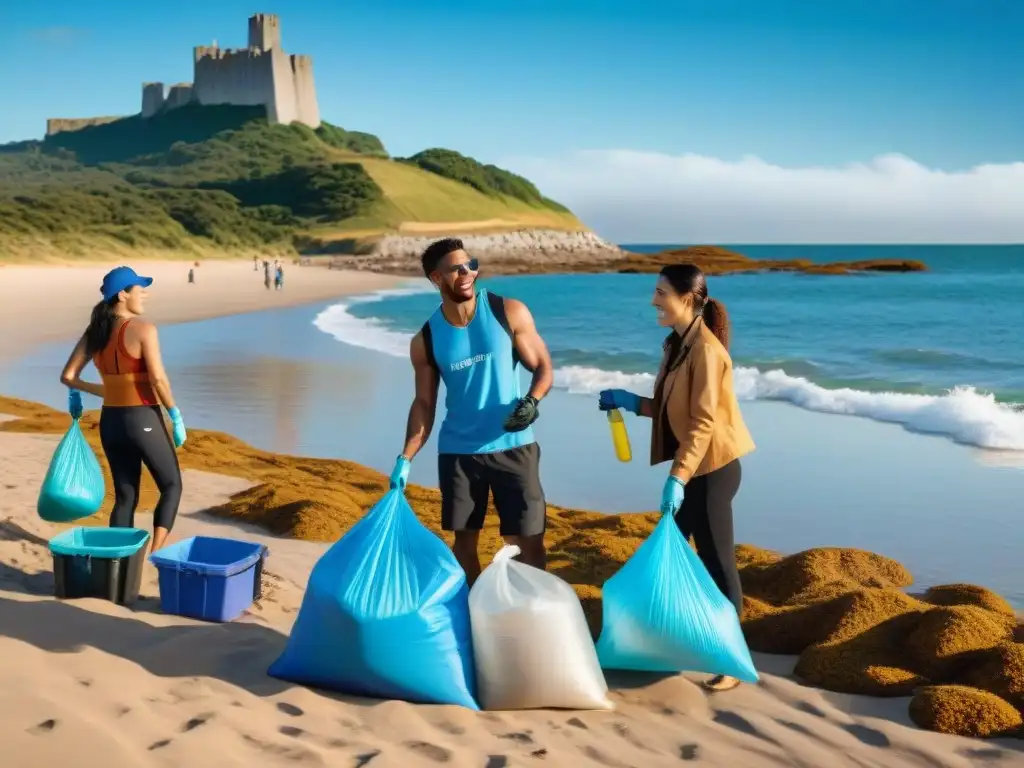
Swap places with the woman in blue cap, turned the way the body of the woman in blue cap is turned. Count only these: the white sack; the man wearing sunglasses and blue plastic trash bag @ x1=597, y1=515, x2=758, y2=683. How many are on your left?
0

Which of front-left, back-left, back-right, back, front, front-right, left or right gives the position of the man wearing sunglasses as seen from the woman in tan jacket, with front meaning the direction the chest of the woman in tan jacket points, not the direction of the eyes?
front

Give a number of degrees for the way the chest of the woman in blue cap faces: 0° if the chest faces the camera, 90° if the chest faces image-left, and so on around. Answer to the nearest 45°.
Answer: approximately 225°

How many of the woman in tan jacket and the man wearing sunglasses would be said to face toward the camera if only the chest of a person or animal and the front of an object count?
1

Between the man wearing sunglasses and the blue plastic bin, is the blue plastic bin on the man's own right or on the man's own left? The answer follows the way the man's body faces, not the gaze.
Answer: on the man's own right

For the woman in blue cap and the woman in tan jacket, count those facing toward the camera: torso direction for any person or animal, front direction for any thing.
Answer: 0

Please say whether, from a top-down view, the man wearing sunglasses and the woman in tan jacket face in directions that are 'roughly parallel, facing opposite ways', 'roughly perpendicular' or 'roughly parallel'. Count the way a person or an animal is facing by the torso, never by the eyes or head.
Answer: roughly perpendicular

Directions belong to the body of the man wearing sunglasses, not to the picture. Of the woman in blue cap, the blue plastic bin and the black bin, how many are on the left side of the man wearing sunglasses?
0

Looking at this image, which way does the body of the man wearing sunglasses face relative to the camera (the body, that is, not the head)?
toward the camera

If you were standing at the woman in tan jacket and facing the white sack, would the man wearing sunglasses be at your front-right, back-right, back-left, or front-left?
front-right

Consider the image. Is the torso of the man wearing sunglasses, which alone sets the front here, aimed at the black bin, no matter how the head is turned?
no

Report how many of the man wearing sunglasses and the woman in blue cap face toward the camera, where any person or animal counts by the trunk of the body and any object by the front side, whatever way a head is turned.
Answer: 1

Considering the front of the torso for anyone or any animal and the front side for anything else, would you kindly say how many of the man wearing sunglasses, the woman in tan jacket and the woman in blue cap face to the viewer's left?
1

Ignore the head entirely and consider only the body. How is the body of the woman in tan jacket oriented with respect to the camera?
to the viewer's left

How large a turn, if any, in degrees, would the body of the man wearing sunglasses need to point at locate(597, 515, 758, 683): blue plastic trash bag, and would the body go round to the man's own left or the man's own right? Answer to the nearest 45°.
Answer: approximately 45° to the man's own left

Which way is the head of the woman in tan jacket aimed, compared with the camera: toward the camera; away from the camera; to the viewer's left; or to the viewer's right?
to the viewer's left
